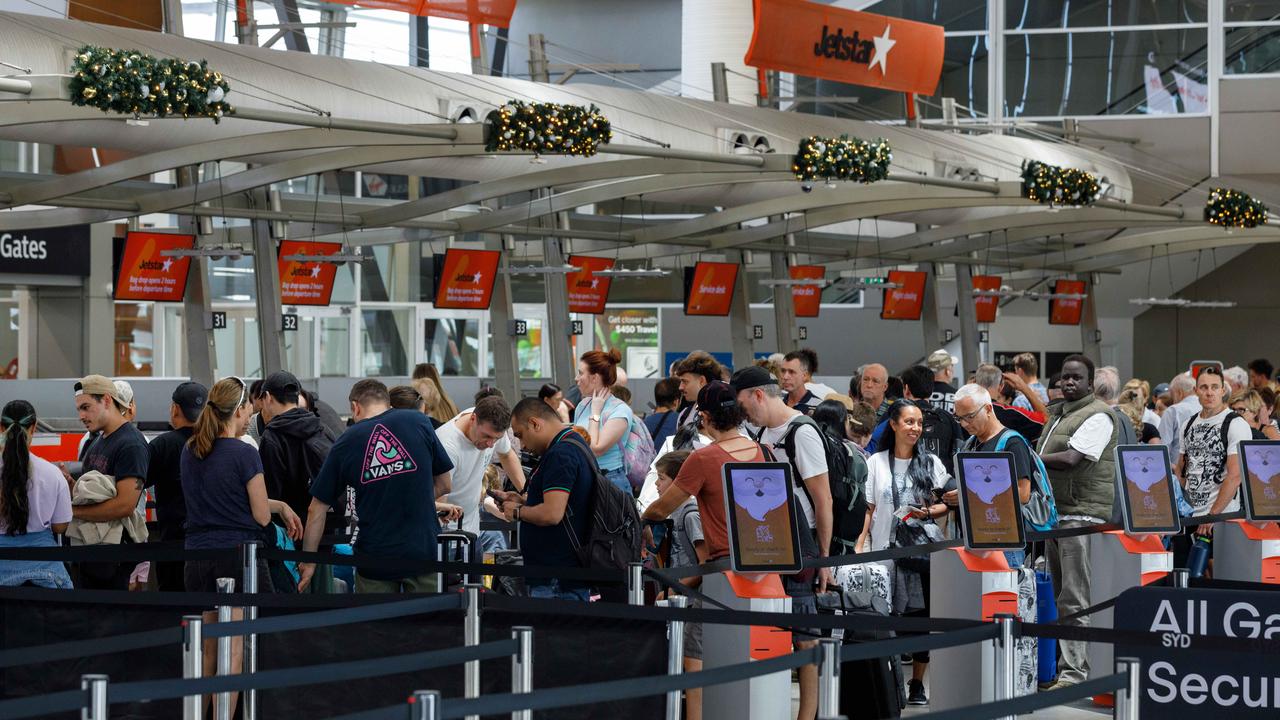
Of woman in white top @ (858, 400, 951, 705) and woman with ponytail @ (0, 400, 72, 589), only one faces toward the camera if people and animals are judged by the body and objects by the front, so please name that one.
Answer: the woman in white top

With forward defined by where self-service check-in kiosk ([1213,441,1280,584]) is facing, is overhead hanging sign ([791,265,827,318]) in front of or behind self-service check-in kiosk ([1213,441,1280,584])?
behind

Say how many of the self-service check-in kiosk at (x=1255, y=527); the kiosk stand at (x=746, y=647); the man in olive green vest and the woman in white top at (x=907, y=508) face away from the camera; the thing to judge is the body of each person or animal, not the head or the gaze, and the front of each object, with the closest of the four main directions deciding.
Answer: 0

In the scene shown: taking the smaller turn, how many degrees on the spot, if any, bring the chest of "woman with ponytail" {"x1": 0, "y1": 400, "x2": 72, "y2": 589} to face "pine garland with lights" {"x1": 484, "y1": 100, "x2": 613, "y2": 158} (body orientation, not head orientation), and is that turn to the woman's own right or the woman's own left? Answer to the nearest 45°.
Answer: approximately 45° to the woman's own right

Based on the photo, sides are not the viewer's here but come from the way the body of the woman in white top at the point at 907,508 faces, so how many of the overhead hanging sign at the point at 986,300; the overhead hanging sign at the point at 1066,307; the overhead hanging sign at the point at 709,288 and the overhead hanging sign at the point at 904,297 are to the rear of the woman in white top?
4

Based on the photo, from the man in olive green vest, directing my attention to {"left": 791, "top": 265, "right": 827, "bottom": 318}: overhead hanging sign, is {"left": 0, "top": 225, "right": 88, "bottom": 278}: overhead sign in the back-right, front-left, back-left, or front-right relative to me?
front-left

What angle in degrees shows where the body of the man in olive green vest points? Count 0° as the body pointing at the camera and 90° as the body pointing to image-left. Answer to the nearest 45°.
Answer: approximately 45°

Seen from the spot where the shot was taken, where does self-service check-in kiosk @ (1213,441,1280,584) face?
facing the viewer and to the right of the viewer

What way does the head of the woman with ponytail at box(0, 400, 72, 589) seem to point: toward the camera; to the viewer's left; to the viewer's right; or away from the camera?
away from the camera

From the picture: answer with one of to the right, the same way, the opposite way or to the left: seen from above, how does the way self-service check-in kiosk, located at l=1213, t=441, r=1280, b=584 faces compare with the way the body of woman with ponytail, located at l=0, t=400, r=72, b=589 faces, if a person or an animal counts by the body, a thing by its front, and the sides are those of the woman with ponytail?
the opposite way

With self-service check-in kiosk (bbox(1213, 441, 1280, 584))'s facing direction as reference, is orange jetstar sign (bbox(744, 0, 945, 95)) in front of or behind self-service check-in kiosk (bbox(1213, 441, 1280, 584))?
behind

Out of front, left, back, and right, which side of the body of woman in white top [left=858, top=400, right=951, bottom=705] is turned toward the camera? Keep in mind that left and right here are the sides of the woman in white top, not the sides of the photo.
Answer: front

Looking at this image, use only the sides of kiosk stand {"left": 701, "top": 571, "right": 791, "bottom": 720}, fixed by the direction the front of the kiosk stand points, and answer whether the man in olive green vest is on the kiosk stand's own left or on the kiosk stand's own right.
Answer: on the kiosk stand's own left

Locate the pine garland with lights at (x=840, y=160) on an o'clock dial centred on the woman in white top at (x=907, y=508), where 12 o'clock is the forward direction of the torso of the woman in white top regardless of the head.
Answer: The pine garland with lights is roughly at 6 o'clock from the woman in white top.

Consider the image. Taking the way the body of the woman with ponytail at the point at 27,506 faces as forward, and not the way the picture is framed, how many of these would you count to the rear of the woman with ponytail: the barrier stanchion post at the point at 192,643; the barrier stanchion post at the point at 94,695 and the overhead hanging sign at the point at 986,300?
2

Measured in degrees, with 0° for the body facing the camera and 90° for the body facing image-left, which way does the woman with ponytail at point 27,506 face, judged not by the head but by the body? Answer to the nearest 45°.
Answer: approximately 180°
